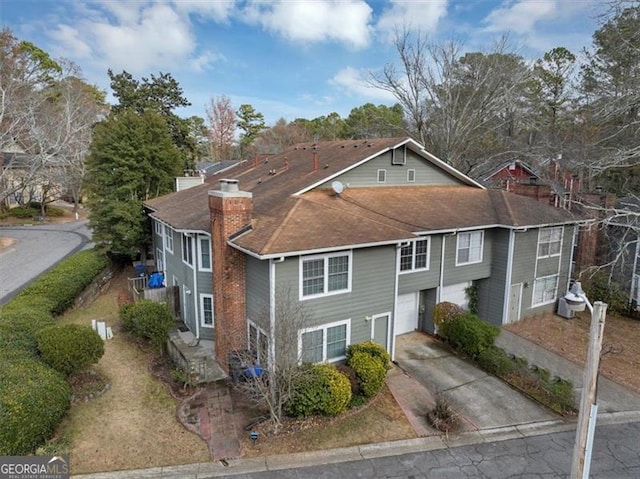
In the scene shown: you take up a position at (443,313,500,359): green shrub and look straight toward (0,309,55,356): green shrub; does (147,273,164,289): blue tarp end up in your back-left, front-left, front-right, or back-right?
front-right

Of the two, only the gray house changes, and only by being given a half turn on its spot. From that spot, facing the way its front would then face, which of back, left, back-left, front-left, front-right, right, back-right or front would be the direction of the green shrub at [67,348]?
left

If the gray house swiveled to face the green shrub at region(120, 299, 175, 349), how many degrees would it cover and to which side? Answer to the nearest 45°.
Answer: approximately 135° to its right

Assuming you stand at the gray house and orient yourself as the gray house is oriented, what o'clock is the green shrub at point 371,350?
The green shrub is roughly at 1 o'clock from the gray house.

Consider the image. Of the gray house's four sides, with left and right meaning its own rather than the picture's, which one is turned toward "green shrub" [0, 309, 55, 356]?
right

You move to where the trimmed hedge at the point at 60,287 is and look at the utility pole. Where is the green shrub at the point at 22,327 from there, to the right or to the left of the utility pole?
right

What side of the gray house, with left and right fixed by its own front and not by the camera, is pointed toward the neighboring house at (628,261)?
left

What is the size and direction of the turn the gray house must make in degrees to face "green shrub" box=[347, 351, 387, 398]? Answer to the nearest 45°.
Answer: approximately 45° to its right

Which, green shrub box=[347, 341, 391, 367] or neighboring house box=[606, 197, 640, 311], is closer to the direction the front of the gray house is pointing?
the green shrub

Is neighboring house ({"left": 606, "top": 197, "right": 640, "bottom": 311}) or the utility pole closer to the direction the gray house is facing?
the utility pole

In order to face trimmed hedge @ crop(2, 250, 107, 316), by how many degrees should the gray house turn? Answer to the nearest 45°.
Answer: approximately 135° to its right

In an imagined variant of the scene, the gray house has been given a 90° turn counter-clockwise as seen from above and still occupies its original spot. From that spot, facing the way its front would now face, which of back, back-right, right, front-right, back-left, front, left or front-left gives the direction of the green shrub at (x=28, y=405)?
back

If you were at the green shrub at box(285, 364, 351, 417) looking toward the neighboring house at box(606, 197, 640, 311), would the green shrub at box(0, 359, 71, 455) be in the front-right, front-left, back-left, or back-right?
back-left
